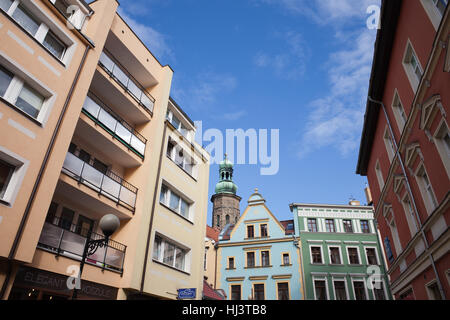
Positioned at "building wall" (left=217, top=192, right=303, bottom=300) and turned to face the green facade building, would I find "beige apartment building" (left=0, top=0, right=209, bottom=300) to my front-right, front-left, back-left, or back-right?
back-right

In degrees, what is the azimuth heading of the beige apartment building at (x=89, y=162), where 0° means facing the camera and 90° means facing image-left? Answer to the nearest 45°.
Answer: approximately 315°

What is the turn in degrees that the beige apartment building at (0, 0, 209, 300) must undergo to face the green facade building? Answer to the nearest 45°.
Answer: approximately 90° to its left

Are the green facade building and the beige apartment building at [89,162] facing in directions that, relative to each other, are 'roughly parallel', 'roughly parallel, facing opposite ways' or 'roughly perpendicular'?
roughly perpendicular

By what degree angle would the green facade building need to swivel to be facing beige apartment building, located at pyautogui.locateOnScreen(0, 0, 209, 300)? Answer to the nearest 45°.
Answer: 0° — it already faces it

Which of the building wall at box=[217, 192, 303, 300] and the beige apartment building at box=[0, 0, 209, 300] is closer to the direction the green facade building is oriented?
the beige apartment building

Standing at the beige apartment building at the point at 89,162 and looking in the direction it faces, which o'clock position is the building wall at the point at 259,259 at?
The building wall is roughly at 9 o'clock from the beige apartment building.

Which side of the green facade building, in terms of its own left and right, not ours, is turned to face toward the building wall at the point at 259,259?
right
